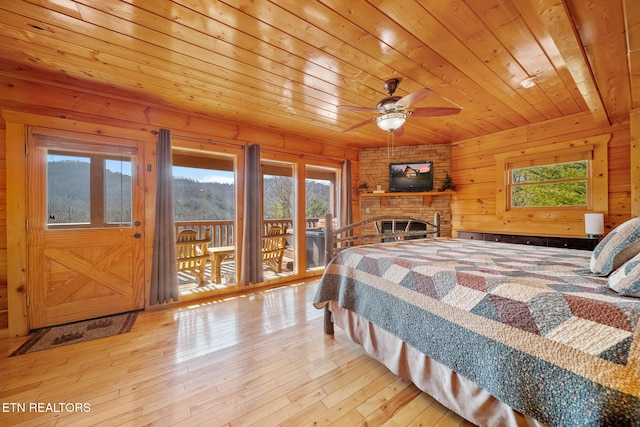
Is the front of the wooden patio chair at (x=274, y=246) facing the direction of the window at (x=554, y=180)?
no

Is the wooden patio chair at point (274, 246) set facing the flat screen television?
no

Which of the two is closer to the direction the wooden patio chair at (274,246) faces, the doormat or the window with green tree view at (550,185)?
the doormat

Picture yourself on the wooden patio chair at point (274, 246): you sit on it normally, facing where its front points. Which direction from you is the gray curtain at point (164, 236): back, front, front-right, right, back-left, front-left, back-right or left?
left

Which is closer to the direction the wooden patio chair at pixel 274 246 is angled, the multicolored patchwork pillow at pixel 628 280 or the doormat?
the doormat

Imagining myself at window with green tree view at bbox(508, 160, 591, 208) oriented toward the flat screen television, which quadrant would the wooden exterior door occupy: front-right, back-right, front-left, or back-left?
front-left

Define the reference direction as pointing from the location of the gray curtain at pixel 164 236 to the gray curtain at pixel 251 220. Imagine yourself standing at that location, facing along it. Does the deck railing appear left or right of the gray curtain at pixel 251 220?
left

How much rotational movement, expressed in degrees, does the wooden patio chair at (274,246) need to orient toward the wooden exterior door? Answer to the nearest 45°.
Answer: approximately 90° to its left

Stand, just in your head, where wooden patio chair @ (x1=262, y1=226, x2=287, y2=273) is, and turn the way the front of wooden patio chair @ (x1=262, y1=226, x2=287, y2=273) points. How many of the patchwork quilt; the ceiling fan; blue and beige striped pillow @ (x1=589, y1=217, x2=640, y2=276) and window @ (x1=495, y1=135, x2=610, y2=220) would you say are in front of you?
0

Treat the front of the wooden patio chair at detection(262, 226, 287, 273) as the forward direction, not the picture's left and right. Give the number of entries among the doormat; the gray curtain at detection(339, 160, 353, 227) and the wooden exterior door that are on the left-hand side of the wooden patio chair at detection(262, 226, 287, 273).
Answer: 2

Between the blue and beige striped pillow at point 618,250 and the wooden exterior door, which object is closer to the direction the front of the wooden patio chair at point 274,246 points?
the wooden exterior door

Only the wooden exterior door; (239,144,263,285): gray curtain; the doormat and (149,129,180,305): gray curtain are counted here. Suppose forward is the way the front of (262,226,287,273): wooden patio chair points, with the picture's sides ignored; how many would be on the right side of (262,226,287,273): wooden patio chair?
0

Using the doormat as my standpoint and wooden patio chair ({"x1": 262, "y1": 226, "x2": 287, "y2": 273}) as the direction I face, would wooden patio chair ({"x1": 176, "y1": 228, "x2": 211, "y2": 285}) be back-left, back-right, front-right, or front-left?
front-left

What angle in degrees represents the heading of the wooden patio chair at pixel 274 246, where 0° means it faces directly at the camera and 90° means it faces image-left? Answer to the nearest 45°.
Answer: approximately 135°

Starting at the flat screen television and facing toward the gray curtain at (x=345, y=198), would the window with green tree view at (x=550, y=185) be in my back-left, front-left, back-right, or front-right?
back-left

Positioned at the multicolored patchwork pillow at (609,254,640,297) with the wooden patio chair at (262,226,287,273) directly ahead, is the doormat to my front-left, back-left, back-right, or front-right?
front-left

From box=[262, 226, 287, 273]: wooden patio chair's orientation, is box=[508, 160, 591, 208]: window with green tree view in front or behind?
behind

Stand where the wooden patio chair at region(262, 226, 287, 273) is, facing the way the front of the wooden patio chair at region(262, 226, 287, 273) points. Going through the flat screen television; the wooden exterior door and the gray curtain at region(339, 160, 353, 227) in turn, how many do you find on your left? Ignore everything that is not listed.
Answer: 1
